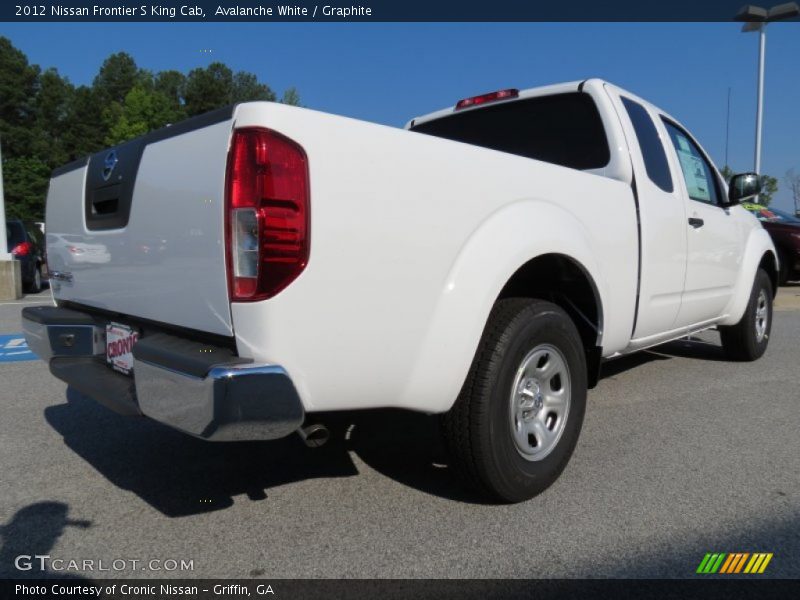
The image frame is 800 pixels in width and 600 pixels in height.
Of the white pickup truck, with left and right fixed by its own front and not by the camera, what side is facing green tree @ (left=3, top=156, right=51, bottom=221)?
left

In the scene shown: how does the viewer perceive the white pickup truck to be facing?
facing away from the viewer and to the right of the viewer

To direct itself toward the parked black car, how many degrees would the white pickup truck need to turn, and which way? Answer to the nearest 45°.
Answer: approximately 90° to its left

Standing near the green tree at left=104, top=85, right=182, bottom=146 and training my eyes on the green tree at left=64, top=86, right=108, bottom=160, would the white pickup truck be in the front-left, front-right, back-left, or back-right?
back-left

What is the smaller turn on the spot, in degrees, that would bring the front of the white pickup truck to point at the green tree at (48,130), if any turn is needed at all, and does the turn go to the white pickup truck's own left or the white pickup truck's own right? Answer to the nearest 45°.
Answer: approximately 90° to the white pickup truck's own left

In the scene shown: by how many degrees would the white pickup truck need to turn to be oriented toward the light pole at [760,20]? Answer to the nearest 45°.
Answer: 0° — it already faces it

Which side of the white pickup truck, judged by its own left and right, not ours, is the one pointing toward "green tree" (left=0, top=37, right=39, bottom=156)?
left
